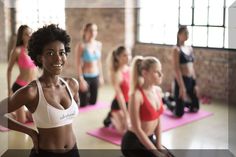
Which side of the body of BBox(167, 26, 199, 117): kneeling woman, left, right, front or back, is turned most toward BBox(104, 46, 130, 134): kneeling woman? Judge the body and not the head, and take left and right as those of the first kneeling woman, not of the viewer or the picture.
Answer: right

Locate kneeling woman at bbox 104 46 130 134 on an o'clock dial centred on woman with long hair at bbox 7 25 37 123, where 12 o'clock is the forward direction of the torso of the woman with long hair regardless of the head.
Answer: The kneeling woman is roughly at 12 o'clock from the woman with long hair.

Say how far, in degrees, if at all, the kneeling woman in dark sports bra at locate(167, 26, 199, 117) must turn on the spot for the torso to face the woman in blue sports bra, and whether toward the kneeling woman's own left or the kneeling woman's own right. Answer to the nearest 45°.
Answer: approximately 135° to the kneeling woman's own right

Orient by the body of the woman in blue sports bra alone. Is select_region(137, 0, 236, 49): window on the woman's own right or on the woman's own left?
on the woman's own left

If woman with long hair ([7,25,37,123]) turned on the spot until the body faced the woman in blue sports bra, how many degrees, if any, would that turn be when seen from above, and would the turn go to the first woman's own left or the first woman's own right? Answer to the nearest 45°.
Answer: approximately 90° to the first woman's own left

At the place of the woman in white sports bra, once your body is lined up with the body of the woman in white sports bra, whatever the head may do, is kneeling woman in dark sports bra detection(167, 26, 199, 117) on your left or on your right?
on your left

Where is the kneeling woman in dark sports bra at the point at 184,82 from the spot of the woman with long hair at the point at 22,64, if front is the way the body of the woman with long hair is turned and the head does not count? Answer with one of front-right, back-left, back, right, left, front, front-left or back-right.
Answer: front-left
